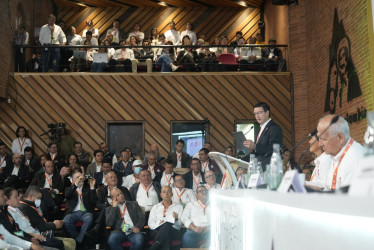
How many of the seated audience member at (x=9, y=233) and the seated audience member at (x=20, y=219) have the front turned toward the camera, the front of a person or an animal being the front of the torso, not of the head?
0

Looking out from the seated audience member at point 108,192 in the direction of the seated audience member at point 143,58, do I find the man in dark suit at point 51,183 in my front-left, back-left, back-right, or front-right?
front-left

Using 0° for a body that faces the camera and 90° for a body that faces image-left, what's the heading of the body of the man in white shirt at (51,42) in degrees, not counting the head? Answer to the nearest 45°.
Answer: approximately 0°

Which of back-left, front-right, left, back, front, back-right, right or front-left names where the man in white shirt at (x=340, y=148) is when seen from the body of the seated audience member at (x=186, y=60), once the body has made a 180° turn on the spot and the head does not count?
back

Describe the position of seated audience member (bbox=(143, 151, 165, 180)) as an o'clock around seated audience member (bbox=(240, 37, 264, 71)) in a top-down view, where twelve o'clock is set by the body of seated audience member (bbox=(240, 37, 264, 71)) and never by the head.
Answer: seated audience member (bbox=(143, 151, 165, 180)) is roughly at 1 o'clock from seated audience member (bbox=(240, 37, 264, 71)).

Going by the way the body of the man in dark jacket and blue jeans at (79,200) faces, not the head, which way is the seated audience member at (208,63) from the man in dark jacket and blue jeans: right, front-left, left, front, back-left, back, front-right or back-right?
back-left

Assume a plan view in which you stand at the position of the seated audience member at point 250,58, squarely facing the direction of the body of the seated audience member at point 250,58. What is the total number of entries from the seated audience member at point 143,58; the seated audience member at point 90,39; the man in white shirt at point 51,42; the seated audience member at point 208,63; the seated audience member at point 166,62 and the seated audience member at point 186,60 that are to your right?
6

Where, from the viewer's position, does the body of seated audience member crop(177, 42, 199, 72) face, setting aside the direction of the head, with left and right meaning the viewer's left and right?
facing the viewer

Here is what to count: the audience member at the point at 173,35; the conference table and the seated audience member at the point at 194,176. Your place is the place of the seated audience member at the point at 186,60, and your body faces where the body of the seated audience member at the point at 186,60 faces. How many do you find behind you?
1

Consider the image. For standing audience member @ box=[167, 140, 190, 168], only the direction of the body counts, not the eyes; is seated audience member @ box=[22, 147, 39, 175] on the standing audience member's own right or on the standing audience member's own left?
on the standing audience member's own right

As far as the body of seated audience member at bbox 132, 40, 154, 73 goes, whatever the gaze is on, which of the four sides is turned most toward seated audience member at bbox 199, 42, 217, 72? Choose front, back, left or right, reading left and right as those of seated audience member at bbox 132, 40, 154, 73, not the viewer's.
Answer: left

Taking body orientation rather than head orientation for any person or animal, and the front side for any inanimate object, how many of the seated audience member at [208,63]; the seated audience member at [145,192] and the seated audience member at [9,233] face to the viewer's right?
1

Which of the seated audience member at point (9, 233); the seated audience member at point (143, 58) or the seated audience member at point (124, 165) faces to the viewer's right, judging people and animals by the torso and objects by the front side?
the seated audience member at point (9, 233)
